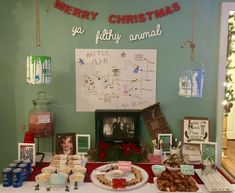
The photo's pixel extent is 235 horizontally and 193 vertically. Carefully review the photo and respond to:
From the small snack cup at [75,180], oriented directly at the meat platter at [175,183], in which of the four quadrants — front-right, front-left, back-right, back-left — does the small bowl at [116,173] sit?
front-left

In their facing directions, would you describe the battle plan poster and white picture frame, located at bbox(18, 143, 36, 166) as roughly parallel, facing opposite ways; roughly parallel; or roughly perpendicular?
roughly parallel

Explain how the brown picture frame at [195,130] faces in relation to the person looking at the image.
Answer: facing the viewer

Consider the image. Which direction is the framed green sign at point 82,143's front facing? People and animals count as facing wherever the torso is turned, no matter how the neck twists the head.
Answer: toward the camera

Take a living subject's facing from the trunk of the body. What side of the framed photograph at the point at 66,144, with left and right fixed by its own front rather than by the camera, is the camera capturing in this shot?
front

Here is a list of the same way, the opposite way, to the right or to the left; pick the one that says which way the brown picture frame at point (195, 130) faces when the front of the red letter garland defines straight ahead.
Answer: the same way

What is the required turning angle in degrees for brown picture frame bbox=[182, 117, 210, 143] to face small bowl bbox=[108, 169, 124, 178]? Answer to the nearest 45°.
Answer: approximately 45° to its right

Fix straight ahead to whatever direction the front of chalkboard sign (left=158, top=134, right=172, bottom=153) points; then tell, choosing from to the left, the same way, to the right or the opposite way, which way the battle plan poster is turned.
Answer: the same way

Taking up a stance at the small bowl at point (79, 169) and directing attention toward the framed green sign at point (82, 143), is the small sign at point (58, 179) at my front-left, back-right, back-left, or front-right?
back-left

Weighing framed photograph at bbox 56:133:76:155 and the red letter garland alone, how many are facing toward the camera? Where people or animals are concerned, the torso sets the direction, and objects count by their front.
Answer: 2

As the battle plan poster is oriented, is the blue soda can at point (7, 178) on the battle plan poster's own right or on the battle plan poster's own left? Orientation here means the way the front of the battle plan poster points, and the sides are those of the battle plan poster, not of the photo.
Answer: on the battle plan poster's own right

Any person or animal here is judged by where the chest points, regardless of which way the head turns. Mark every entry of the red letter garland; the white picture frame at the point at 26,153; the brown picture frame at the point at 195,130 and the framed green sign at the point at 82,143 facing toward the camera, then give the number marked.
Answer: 4

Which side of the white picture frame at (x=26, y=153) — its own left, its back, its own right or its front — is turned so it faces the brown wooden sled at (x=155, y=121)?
left

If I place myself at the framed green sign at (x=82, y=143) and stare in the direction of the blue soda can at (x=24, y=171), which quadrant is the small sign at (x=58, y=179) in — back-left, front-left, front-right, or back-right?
front-left

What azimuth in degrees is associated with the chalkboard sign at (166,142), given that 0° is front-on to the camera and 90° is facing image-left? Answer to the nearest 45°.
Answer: approximately 0°
